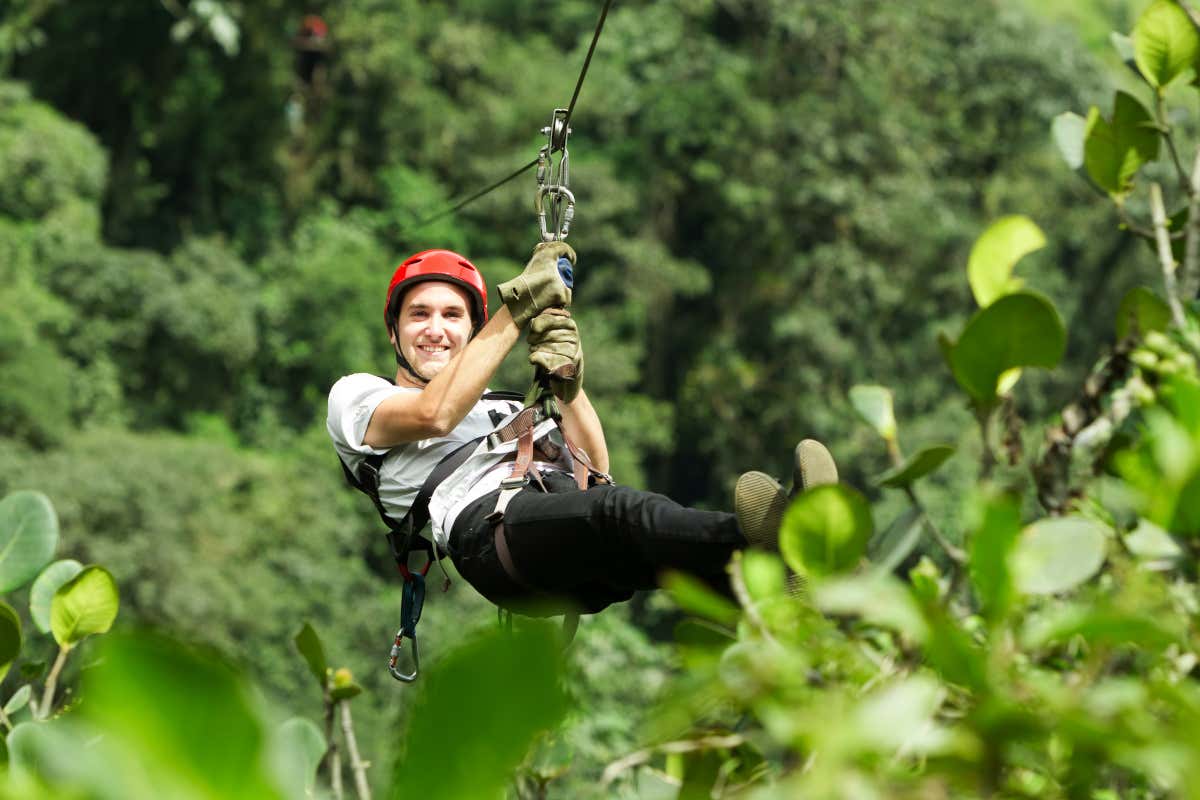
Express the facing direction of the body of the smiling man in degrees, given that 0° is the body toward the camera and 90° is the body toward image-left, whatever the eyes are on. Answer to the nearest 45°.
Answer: approximately 315°

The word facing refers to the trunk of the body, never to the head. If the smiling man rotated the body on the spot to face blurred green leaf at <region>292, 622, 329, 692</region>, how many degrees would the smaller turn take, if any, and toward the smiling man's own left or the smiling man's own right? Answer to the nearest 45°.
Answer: approximately 45° to the smiling man's own right

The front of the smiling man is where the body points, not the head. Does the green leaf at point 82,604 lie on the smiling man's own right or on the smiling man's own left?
on the smiling man's own right

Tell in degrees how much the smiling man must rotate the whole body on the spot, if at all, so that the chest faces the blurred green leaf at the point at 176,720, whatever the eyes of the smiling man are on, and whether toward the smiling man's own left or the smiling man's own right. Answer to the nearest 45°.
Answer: approximately 45° to the smiling man's own right

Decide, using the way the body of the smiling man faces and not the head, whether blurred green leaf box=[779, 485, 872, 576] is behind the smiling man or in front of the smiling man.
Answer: in front

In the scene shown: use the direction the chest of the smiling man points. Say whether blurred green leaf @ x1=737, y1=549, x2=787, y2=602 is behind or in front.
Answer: in front

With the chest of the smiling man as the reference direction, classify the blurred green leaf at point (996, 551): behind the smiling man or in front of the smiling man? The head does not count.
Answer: in front

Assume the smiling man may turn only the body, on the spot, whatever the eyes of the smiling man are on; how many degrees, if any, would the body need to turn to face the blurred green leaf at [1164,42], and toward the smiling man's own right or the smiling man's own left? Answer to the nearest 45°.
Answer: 0° — they already face it

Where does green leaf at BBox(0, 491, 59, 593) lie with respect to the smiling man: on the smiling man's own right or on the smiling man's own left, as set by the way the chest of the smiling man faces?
on the smiling man's own right
